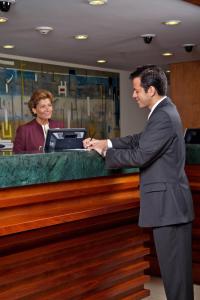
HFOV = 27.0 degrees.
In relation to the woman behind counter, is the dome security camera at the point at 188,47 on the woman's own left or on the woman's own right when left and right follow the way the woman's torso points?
on the woman's own left

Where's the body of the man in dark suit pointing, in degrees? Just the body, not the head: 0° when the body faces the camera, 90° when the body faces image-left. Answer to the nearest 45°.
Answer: approximately 90°

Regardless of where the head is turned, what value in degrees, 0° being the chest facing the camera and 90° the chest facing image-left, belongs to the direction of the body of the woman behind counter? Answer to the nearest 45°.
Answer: approximately 315°

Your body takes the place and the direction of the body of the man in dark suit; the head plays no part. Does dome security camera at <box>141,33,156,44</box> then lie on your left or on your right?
on your right

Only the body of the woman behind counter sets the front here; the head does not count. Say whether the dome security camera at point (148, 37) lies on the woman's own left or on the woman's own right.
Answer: on the woman's own left

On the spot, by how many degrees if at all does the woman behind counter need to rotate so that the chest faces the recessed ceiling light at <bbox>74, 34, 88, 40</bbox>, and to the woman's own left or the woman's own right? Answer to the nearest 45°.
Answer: approximately 135° to the woman's own left

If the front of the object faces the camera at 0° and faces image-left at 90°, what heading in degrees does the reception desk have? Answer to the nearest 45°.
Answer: approximately 315°

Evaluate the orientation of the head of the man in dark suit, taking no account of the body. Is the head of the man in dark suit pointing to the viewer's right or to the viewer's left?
to the viewer's left
